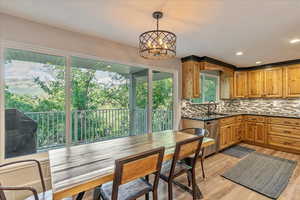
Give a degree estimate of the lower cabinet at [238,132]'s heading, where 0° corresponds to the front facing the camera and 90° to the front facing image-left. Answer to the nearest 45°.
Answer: approximately 315°

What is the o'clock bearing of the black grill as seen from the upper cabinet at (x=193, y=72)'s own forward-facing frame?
The black grill is roughly at 3 o'clock from the upper cabinet.

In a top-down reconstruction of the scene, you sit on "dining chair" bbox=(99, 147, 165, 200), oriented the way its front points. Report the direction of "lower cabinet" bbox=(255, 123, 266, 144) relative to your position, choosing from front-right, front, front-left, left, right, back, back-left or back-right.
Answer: right

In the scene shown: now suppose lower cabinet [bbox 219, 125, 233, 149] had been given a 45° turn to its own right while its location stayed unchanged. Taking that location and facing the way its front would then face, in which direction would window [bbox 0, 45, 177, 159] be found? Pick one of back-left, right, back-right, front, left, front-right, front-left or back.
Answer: front-right

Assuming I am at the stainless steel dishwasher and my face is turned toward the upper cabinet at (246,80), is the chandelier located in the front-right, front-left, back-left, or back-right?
back-right

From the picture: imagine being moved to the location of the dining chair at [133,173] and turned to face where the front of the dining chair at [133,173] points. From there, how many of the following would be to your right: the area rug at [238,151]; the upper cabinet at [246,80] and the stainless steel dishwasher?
3

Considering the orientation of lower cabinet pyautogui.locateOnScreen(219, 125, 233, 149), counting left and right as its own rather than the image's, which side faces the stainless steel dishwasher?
right

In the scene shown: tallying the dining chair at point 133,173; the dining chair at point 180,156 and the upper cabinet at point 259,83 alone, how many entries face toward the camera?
1

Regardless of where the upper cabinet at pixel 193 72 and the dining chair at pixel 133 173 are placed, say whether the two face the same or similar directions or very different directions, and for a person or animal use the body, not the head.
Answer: very different directions

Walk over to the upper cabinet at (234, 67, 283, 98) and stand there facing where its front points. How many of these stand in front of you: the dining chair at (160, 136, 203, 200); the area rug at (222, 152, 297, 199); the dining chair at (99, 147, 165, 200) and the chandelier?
4

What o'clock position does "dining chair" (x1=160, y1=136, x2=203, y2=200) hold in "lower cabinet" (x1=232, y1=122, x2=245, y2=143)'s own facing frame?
The dining chair is roughly at 2 o'clock from the lower cabinet.
